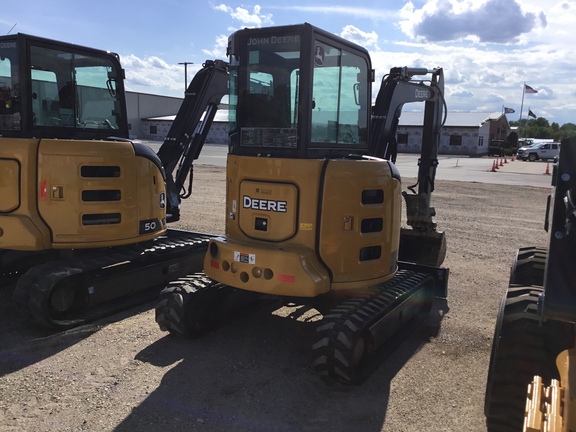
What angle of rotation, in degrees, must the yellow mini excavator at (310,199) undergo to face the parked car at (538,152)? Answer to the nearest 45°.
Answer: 0° — it already faces it

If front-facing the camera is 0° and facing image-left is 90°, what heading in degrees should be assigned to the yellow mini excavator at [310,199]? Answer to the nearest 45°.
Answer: approximately 225°

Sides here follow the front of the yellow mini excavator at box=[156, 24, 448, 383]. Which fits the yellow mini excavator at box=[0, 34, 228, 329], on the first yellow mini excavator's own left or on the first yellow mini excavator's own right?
on the first yellow mini excavator's own left

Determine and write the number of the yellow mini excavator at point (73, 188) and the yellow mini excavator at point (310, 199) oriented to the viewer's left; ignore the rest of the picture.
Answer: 0

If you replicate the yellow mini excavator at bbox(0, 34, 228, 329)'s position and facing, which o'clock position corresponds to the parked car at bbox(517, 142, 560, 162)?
The parked car is roughly at 12 o'clock from the yellow mini excavator.

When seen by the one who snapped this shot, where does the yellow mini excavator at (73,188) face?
facing away from the viewer and to the right of the viewer

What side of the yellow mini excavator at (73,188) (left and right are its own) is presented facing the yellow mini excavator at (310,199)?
right

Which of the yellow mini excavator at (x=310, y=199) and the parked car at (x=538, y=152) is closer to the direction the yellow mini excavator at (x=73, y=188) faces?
the parked car

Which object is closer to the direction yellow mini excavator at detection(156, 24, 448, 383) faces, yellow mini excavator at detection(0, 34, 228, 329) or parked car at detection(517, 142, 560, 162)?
the parked car
